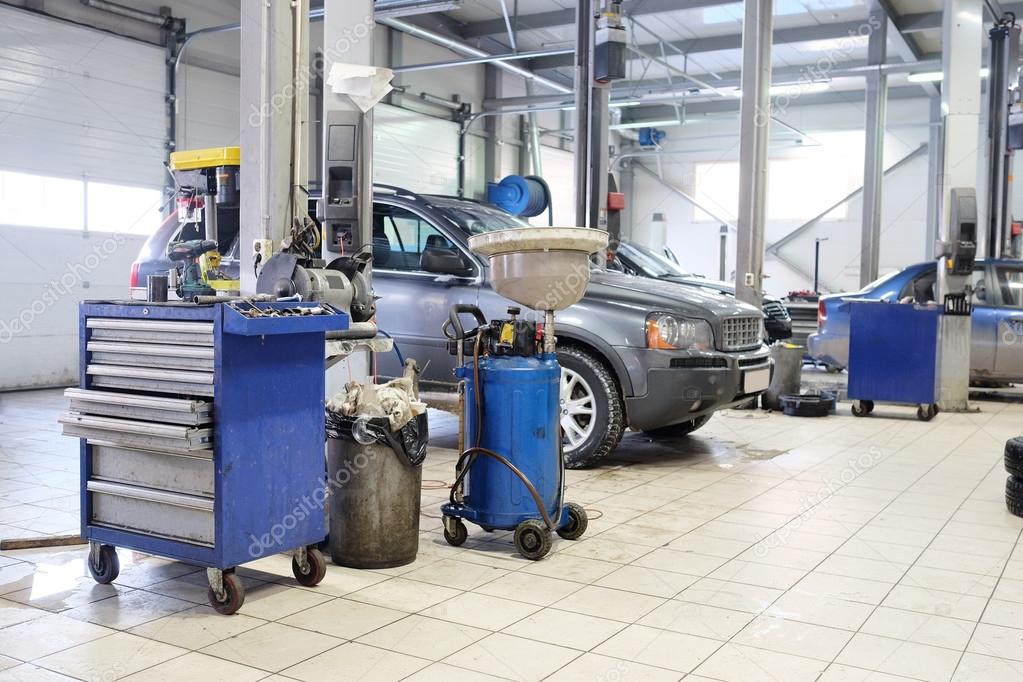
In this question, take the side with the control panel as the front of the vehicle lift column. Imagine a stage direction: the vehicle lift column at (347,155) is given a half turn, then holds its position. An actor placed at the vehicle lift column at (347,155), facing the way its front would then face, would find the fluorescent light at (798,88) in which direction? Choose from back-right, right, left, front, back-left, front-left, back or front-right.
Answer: front-right

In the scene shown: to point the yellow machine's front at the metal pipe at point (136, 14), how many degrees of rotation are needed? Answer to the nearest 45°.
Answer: approximately 90° to its right

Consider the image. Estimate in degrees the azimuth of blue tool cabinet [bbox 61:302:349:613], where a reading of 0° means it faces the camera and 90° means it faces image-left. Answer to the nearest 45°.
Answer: approximately 45°

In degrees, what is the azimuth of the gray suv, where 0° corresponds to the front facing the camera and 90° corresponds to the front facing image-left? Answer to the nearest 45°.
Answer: approximately 315°

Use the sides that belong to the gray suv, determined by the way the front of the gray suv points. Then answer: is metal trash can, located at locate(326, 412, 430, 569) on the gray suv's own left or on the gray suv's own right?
on the gray suv's own right

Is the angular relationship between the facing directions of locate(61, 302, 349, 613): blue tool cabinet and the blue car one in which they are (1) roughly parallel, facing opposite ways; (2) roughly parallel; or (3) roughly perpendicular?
roughly perpendicular
